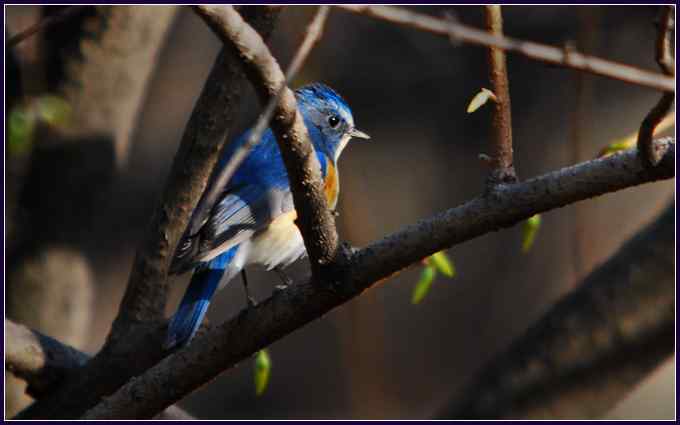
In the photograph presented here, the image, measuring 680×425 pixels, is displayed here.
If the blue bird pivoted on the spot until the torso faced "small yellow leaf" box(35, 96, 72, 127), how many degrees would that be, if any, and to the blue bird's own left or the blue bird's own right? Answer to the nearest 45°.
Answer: approximately 135° to the blue bird's own left

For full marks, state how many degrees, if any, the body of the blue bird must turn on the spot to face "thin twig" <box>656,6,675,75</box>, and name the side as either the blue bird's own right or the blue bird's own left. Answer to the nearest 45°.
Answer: approximately 45° to the blue bird's own right

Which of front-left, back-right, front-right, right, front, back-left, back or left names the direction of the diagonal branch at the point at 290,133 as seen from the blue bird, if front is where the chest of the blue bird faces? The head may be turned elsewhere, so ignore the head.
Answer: right

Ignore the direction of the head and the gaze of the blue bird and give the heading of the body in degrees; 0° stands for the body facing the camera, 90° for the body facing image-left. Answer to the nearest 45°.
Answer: approximately 270°

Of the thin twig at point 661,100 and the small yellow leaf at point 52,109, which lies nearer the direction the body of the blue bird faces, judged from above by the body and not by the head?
the thin twig

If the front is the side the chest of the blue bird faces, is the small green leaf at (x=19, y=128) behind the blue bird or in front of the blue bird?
behind
